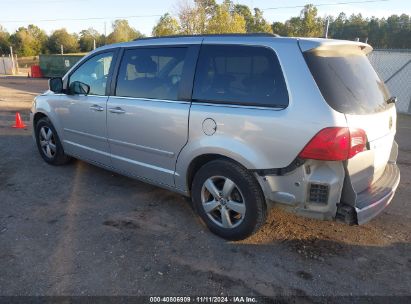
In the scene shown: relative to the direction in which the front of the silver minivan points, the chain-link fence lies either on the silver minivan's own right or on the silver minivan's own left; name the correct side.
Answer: on the silver minivan's own right

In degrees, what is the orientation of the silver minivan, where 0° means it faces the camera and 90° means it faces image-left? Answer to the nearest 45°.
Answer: approximately 135°
